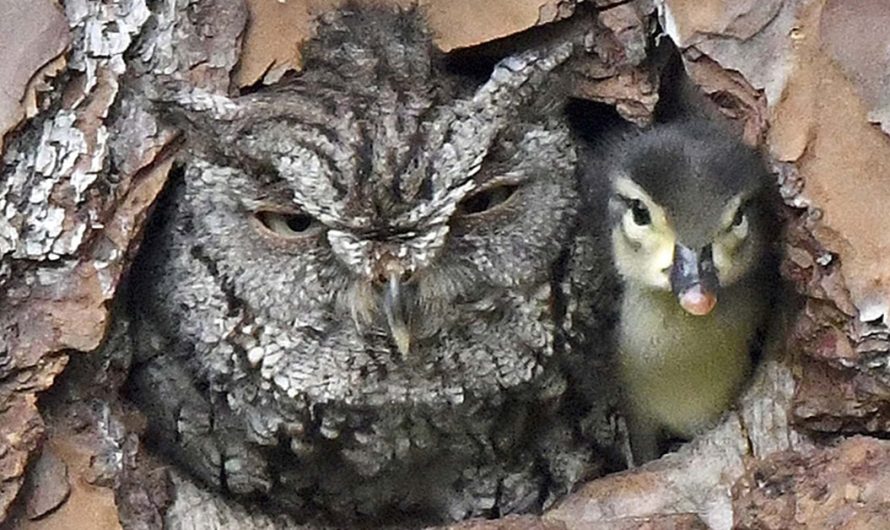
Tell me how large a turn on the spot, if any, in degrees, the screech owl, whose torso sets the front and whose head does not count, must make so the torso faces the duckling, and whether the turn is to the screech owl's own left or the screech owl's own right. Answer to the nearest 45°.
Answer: approximately 90° to the screech owl's own left

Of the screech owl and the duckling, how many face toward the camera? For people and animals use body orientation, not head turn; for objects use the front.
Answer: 2

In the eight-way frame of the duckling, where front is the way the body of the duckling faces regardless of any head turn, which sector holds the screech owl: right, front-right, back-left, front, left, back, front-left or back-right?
right

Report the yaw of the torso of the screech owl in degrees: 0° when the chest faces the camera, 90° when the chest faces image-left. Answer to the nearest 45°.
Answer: approximately 0°

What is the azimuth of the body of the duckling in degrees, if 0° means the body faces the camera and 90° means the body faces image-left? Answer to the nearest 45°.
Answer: approximately 0°
